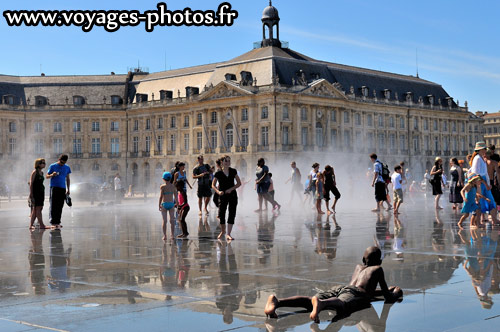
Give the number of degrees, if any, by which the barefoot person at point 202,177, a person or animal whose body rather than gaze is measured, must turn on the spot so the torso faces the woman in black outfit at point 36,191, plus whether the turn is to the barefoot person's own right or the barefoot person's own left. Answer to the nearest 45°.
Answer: approximately 45° to the barefoot person's own right

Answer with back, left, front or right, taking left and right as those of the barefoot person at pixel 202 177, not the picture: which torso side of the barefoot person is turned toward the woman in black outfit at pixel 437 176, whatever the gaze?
left

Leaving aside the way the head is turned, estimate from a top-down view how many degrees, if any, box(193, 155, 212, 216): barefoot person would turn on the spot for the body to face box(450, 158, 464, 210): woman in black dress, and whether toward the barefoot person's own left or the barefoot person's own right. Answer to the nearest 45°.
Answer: approximately 90° to the barefoot person's own left

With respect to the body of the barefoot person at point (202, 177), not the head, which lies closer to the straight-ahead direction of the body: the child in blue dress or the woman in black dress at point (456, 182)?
the child in blue dress

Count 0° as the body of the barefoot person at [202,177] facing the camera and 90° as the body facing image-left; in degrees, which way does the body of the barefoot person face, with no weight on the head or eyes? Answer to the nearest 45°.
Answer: approximately 0°

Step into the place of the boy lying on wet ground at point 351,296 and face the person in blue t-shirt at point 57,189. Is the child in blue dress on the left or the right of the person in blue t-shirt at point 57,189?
right

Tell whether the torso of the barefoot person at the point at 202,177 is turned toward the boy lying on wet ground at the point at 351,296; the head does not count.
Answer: yes

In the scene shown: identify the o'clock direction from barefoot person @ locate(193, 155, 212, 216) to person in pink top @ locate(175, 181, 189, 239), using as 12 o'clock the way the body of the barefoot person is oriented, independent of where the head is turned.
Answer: The person in pink top is roughly at 12 o'clock from the barefoot person.

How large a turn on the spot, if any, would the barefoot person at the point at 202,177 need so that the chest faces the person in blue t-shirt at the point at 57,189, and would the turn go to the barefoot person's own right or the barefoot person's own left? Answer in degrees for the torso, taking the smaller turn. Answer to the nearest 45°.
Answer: approximately 45° to the barefoot person's own right
